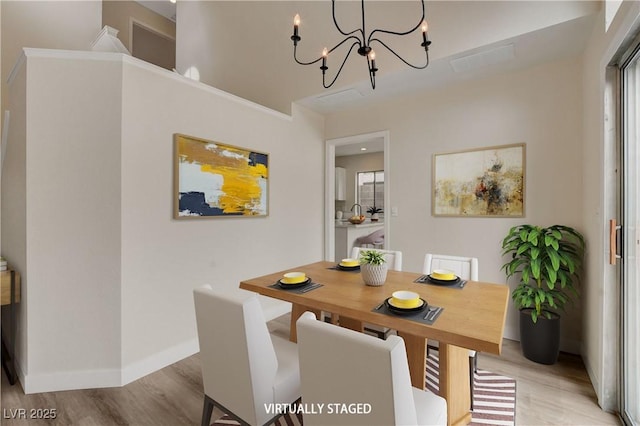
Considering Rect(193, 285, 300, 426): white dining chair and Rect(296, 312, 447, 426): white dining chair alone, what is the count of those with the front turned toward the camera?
0

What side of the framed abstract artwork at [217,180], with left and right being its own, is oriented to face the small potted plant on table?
front

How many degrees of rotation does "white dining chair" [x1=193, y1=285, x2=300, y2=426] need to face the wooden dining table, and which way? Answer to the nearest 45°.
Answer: approximately 45° to its right

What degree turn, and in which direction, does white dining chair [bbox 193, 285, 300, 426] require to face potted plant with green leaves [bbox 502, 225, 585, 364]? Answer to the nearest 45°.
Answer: approximately 45° to its right

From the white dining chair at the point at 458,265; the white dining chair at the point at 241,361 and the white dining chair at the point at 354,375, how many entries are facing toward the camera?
1

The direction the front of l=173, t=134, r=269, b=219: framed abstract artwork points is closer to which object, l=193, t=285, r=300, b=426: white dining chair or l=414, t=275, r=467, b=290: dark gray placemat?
the dark gray placemat

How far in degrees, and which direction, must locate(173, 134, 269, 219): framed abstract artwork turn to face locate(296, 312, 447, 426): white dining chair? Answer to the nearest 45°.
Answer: approximately 45° to its right

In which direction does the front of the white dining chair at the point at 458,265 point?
toward the camera

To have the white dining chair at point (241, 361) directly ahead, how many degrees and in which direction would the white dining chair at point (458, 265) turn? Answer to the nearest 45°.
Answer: approximately 45° to its right

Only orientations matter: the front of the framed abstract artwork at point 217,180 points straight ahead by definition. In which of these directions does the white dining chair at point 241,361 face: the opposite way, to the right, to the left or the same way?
to the left

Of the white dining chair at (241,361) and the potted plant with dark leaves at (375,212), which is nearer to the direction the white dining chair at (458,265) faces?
the white dining chair

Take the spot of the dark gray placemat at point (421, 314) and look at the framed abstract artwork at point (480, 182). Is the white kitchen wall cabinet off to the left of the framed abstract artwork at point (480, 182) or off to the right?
left

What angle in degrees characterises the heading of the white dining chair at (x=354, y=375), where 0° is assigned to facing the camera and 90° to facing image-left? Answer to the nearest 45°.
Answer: approximately 225°

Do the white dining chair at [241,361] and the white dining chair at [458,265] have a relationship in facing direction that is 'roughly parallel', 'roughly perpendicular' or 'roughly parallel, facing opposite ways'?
roughly parallel, facing opposite ways

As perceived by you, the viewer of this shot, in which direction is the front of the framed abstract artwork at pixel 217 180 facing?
facing the viewer and to the right of the viewer

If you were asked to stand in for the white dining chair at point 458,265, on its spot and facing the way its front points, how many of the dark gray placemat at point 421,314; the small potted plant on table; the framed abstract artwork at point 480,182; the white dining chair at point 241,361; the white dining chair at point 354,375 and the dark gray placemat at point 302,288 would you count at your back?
1

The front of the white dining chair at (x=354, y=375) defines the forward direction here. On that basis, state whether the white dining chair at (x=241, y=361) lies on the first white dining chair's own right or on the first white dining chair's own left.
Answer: on the first white dining chair's own left

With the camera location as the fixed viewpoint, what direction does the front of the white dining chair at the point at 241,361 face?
facing away from the viewer and to the right of the viewer

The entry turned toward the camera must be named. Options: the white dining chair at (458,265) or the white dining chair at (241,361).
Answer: the white dining chair at (458,265)

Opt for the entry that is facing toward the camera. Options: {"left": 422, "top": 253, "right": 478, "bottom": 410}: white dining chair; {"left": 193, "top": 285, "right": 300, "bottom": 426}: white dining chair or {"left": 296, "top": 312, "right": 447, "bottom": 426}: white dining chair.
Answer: {"left": 422, "top": 253, "right": 478, "bottom": 410}: white dining chair

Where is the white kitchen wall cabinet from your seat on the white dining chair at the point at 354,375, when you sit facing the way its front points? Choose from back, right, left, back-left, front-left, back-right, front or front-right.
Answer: front-left
